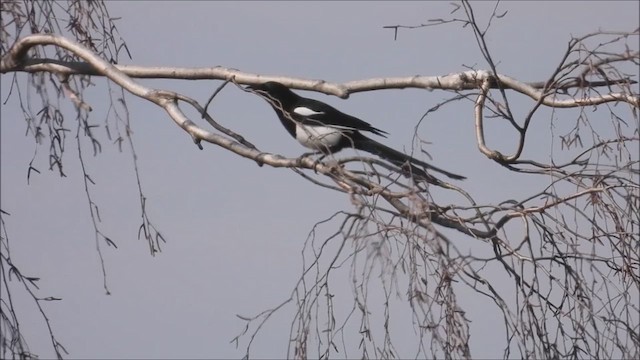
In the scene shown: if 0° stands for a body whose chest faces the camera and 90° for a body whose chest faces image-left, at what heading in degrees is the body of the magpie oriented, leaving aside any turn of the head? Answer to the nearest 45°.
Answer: approximately 90°
